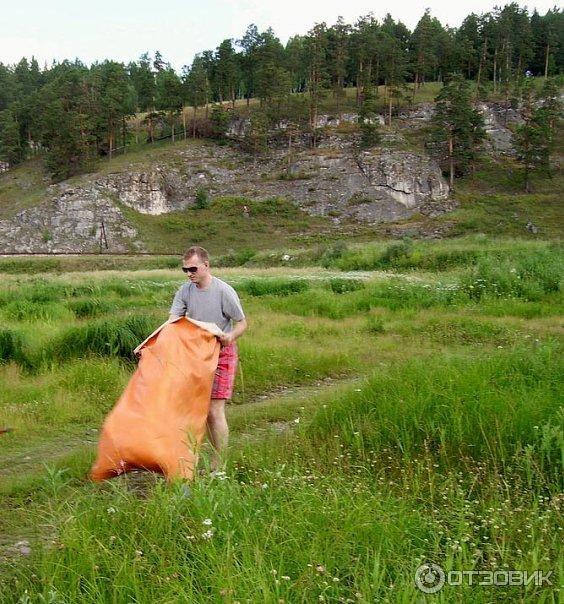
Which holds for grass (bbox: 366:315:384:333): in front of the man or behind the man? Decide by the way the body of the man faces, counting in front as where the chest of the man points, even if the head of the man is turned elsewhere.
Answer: behind

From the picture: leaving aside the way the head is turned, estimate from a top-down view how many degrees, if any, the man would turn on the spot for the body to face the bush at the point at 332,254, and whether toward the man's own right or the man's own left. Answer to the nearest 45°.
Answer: approximately 135° to the man's own right

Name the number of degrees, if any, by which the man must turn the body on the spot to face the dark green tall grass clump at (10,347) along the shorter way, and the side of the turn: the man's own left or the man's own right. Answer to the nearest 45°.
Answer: approximately 90° to the man's own right

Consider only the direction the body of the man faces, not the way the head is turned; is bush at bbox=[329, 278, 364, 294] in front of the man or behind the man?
behind

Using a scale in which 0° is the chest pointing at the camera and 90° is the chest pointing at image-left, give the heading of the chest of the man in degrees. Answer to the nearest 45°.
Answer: approximately 45°

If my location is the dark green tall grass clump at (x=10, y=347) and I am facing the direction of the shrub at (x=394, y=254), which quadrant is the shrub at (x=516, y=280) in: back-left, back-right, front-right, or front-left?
front-right

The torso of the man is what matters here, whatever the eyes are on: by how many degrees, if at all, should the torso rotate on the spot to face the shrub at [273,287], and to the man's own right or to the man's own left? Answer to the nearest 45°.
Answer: approximately 135° to the man's own right

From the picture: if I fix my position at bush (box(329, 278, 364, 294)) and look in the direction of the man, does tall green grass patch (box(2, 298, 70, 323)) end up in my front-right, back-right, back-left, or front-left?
front-right

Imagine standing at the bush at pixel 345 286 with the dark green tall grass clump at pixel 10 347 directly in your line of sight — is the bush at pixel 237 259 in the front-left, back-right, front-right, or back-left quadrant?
back-right

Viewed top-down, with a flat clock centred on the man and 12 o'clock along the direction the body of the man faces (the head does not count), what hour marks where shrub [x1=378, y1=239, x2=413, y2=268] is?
The shrub is roughly at 5 o'clock from the man.

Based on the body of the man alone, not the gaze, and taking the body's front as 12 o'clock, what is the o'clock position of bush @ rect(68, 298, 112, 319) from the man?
The bush is roughly at 4 o'clock from the man.

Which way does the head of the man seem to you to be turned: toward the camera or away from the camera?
toward the camera
